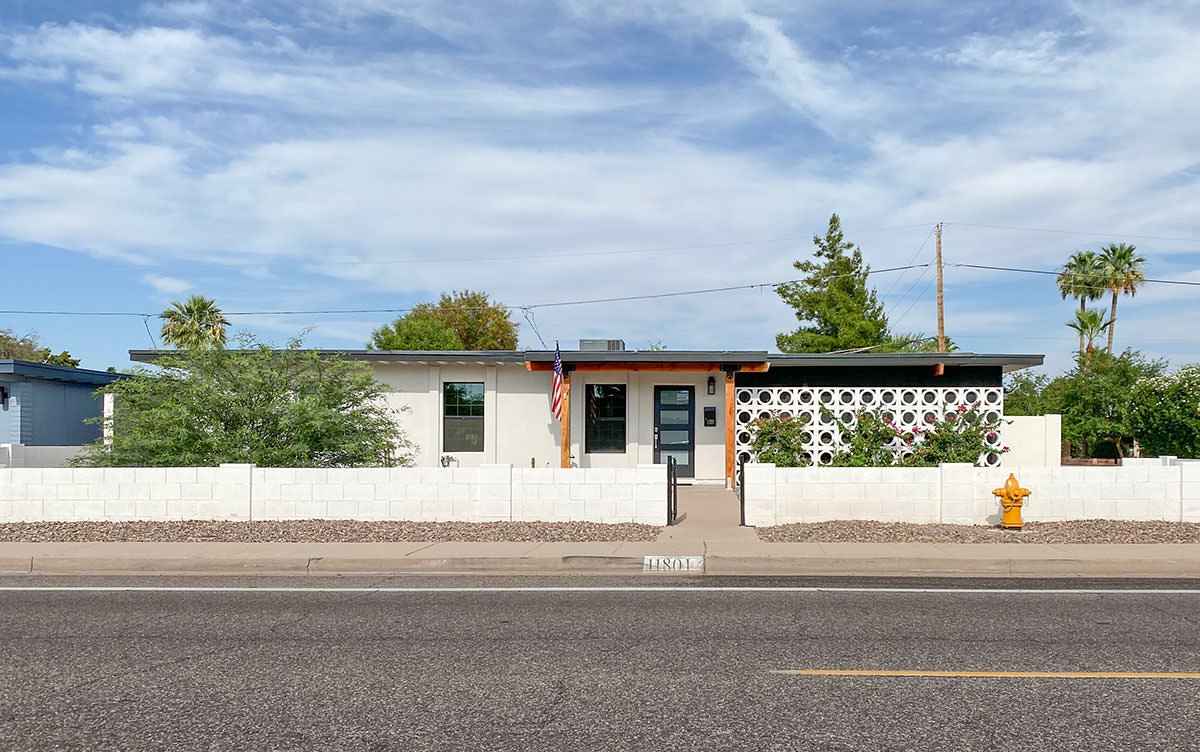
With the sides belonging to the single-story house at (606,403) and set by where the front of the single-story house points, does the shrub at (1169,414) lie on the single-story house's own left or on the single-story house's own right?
on the single-story house's own left

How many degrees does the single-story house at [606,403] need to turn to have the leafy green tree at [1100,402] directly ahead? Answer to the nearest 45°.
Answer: approximately 135° to its left

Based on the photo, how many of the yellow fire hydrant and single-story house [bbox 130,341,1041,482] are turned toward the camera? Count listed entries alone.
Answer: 2

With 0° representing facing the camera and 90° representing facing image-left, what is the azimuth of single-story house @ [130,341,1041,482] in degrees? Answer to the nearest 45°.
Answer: approximately 0°

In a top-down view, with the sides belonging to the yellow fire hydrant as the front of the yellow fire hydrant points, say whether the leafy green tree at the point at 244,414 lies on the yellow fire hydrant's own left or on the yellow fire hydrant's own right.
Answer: on the yellow fire hydrant's own right

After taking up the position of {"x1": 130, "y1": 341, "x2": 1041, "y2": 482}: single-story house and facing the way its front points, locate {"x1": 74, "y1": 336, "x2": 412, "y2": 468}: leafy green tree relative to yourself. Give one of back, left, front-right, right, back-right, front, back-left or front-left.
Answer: front-right

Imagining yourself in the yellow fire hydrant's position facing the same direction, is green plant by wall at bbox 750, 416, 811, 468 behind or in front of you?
behind
